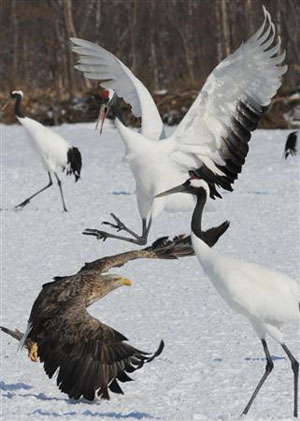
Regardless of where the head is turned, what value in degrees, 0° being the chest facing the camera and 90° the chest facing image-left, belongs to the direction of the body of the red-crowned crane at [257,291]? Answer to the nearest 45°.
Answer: approximately 90°

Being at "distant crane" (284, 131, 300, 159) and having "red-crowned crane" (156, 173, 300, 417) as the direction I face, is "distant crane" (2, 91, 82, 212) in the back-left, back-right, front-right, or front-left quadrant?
front-right

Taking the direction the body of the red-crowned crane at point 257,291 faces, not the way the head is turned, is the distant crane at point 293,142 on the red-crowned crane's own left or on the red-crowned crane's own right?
on the red-crowned crane's own right

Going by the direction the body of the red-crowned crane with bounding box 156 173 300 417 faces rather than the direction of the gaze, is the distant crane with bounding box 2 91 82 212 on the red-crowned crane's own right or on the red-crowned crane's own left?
on the red-crowned crane's own right
